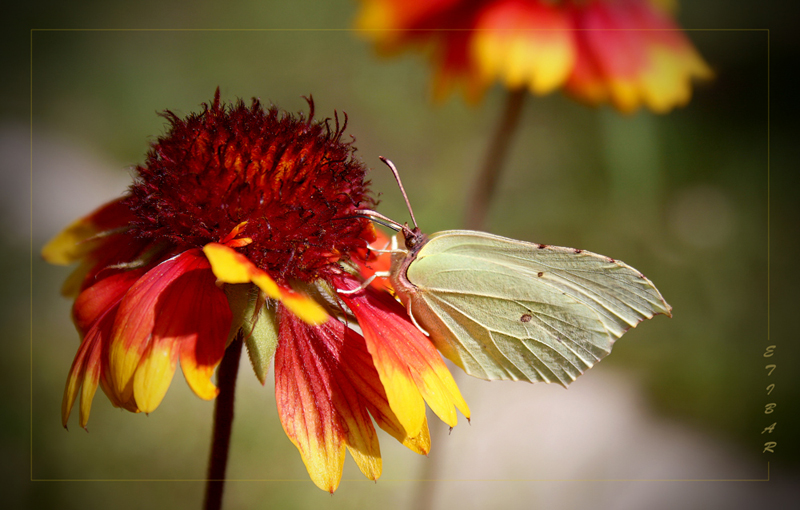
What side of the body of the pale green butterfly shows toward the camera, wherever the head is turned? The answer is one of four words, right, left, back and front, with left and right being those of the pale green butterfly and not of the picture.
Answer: left
